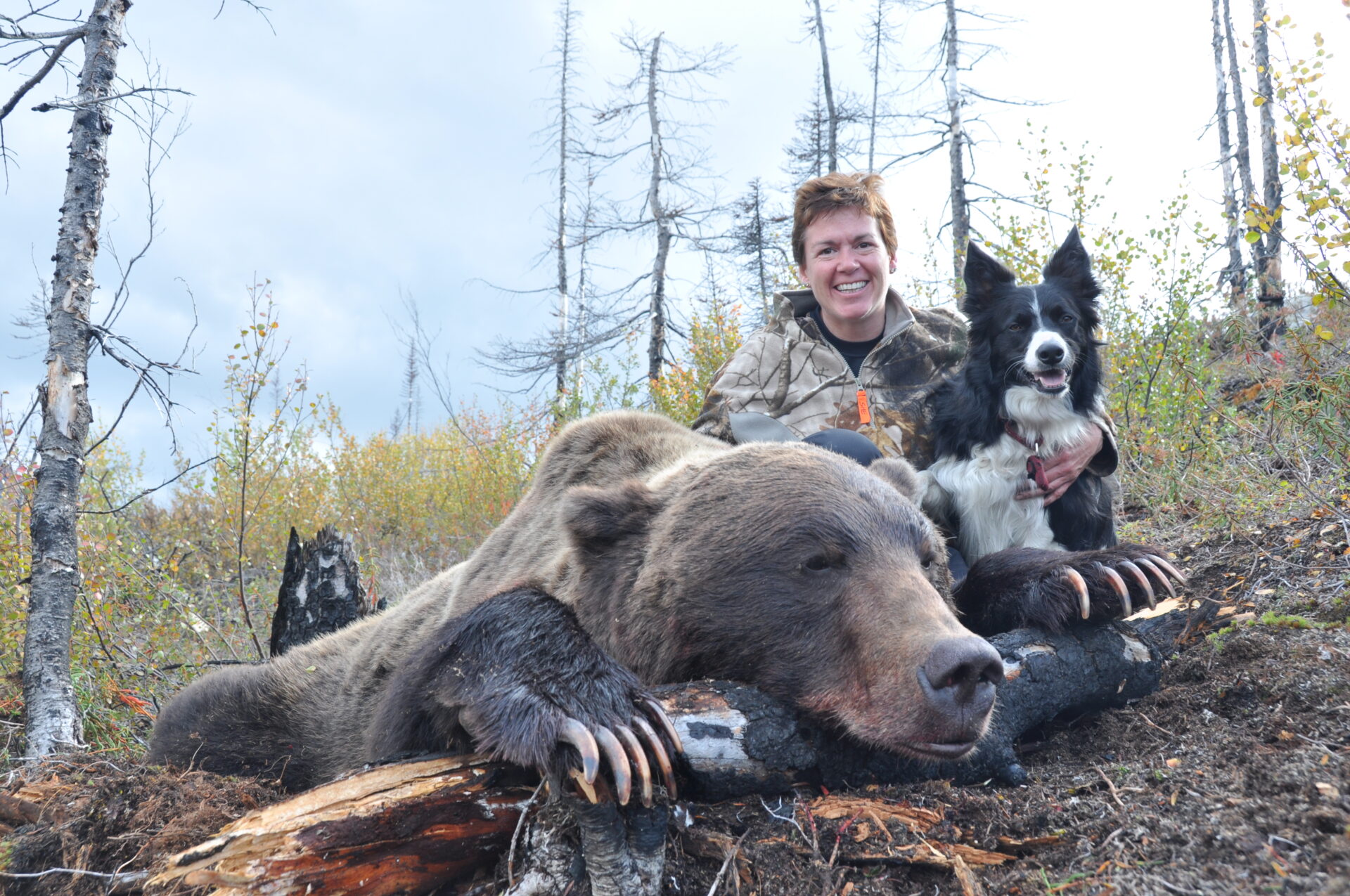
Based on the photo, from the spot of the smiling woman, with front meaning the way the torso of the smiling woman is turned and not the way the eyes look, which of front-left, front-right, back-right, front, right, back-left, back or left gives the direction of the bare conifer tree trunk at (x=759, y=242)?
back

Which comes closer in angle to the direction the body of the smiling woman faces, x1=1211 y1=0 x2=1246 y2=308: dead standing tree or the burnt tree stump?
the burnt tree stump

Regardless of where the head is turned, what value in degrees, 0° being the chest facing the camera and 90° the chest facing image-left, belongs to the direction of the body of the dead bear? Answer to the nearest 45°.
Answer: approximately 315°

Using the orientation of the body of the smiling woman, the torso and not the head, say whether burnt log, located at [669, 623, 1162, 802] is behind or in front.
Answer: in front

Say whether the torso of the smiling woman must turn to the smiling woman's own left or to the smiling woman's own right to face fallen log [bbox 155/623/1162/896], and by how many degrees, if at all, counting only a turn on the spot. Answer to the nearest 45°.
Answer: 0° — they already face it

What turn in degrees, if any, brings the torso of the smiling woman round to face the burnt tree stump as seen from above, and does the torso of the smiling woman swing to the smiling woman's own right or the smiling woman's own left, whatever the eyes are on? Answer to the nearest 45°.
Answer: approximately 90° to the smiling woman's own right

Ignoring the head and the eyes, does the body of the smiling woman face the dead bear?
yes

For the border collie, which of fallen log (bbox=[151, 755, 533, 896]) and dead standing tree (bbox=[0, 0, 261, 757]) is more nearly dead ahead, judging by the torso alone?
the fallen log

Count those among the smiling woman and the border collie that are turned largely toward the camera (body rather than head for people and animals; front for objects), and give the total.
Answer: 2
